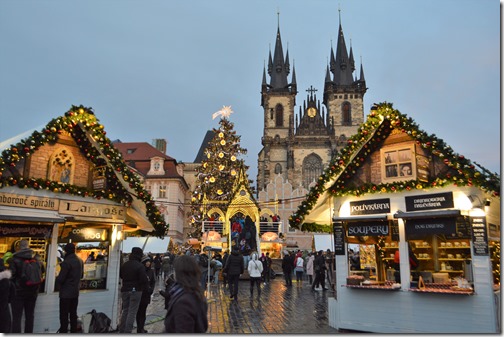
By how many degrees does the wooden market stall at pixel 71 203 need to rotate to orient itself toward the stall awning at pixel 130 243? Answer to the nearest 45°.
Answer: approximately 135° to its left

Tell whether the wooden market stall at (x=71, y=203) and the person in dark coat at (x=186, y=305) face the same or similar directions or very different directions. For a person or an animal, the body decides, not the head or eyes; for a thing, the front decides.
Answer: very different directions

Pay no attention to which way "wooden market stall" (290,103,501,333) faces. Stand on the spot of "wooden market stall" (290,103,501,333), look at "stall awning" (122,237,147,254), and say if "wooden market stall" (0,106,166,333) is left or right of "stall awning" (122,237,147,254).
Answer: left

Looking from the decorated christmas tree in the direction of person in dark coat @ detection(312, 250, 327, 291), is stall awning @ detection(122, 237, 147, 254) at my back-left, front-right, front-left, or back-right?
front-right

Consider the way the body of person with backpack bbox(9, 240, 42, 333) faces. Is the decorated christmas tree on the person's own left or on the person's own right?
on the person's own right

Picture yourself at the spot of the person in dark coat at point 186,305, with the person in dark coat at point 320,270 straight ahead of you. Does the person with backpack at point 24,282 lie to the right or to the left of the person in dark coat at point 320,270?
left

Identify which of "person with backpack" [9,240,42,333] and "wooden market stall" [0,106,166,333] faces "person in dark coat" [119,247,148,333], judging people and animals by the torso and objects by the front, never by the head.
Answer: the wooden market stall

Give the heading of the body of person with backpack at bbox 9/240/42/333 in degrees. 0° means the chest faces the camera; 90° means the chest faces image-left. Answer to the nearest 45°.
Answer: approximately 135°

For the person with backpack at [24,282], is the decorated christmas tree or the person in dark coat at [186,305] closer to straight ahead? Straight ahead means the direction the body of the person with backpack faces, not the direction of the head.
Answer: the decorated christmas tree

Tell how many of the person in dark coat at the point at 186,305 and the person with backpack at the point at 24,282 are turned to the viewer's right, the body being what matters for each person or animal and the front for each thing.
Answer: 0

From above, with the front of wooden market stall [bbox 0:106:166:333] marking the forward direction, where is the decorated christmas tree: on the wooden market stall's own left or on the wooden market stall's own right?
on the wooden market stall's own left

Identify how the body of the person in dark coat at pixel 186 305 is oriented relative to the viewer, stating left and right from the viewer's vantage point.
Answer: facing away from the viewer and to the left of the viewer

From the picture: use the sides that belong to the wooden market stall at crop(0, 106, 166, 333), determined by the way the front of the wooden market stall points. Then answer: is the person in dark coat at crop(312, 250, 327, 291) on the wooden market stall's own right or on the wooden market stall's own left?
on the wooden market stall's own left

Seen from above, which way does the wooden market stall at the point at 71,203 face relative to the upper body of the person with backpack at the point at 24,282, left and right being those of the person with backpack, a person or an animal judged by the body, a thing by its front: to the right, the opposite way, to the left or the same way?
the opposite way

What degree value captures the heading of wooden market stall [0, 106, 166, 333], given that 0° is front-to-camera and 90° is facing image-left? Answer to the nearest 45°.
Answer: approximately 315°

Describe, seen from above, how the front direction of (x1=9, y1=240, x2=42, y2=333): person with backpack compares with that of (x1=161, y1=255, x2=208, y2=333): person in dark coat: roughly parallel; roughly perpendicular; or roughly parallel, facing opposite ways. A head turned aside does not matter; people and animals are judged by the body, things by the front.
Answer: roughly parallel
